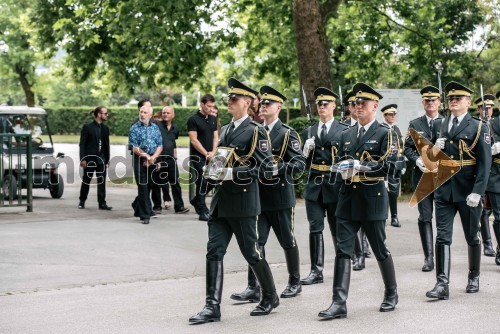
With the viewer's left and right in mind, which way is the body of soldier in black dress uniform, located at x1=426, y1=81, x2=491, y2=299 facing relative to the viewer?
facing the viewer and to the left of the viewer

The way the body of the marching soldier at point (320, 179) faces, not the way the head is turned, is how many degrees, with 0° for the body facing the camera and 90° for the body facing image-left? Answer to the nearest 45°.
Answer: approximately 45°

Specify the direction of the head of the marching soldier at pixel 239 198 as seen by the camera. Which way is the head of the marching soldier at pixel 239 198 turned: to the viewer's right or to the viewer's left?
to the viewer's left

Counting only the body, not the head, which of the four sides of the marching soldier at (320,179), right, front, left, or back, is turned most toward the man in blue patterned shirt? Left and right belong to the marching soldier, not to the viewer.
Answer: right

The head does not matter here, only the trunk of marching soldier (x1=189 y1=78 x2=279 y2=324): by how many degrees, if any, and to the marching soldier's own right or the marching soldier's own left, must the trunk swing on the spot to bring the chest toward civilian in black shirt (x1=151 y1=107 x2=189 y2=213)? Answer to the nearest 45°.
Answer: approximately 135° to the marching soldier's own right

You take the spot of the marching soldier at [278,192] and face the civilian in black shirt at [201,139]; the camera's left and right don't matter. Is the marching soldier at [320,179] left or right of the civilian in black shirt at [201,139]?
right

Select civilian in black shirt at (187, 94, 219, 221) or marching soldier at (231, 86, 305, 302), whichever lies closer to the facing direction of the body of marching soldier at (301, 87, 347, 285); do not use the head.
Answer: the marching soldier

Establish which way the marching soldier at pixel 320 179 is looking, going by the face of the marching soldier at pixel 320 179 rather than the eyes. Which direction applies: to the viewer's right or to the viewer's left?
to the viewer's left

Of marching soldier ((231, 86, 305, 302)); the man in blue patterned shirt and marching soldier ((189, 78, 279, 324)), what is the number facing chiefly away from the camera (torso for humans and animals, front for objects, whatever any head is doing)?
0

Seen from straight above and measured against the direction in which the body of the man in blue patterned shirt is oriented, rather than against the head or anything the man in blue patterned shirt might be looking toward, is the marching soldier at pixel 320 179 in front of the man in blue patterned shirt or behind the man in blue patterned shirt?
in front

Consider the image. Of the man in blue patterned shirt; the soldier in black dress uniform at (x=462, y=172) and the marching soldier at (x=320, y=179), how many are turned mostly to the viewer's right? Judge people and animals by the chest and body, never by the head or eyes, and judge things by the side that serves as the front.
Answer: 0
